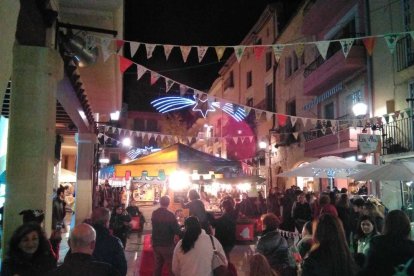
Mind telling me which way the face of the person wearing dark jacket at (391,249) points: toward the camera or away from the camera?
away from the camera

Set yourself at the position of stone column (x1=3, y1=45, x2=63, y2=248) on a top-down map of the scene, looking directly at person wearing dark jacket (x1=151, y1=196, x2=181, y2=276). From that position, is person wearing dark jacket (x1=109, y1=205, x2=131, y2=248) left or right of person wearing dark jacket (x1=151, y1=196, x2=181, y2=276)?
left

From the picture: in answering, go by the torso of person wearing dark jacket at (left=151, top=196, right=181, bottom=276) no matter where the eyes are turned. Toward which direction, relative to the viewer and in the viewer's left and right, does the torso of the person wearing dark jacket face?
facing away from the viewer

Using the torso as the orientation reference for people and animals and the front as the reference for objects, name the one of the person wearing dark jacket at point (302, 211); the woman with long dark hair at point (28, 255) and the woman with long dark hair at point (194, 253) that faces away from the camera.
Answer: the woman with long dark hair at point (194, 253)

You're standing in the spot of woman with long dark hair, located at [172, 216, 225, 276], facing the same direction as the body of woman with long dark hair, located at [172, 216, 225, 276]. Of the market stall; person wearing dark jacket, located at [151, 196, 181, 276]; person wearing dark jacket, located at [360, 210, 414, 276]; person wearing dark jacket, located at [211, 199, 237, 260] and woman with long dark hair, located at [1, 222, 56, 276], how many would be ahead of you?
3

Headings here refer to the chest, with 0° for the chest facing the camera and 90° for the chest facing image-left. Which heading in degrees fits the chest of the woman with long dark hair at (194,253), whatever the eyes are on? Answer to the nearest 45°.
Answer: approximately 180°

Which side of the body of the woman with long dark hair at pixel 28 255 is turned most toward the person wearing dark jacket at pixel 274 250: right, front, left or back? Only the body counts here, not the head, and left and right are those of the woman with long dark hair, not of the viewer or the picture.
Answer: left

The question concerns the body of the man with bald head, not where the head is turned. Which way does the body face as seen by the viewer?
away from the camera

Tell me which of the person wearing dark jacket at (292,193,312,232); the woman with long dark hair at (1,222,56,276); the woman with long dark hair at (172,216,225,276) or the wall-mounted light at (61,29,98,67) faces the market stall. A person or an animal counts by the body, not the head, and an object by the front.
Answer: the woman with long dark hair at (172,216,225,276)

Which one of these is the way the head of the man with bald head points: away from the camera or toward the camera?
away from the camera

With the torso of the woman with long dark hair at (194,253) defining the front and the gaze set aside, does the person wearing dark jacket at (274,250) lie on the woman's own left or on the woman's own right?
on the woman's own right
